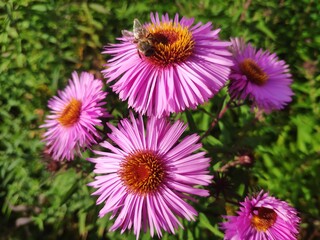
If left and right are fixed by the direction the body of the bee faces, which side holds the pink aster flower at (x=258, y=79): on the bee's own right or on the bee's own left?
on the bee's own left

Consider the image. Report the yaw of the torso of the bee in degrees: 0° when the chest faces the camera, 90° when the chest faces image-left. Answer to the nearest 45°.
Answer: approximately 315°
